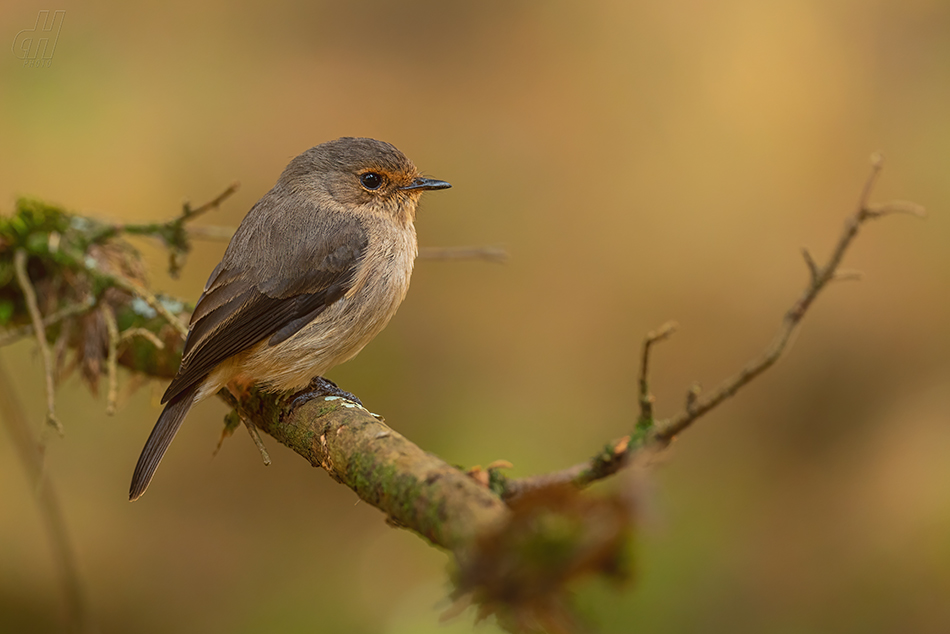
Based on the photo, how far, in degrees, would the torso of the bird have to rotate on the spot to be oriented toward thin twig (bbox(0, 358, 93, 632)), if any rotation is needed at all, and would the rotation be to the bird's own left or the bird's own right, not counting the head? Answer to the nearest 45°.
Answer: approximately 180°

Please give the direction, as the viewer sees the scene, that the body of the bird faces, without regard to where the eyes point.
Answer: to the viewer's right

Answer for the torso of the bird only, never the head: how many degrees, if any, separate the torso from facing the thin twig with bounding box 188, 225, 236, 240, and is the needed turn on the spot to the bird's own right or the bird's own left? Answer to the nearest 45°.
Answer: approximately 135° to the bird's own left
